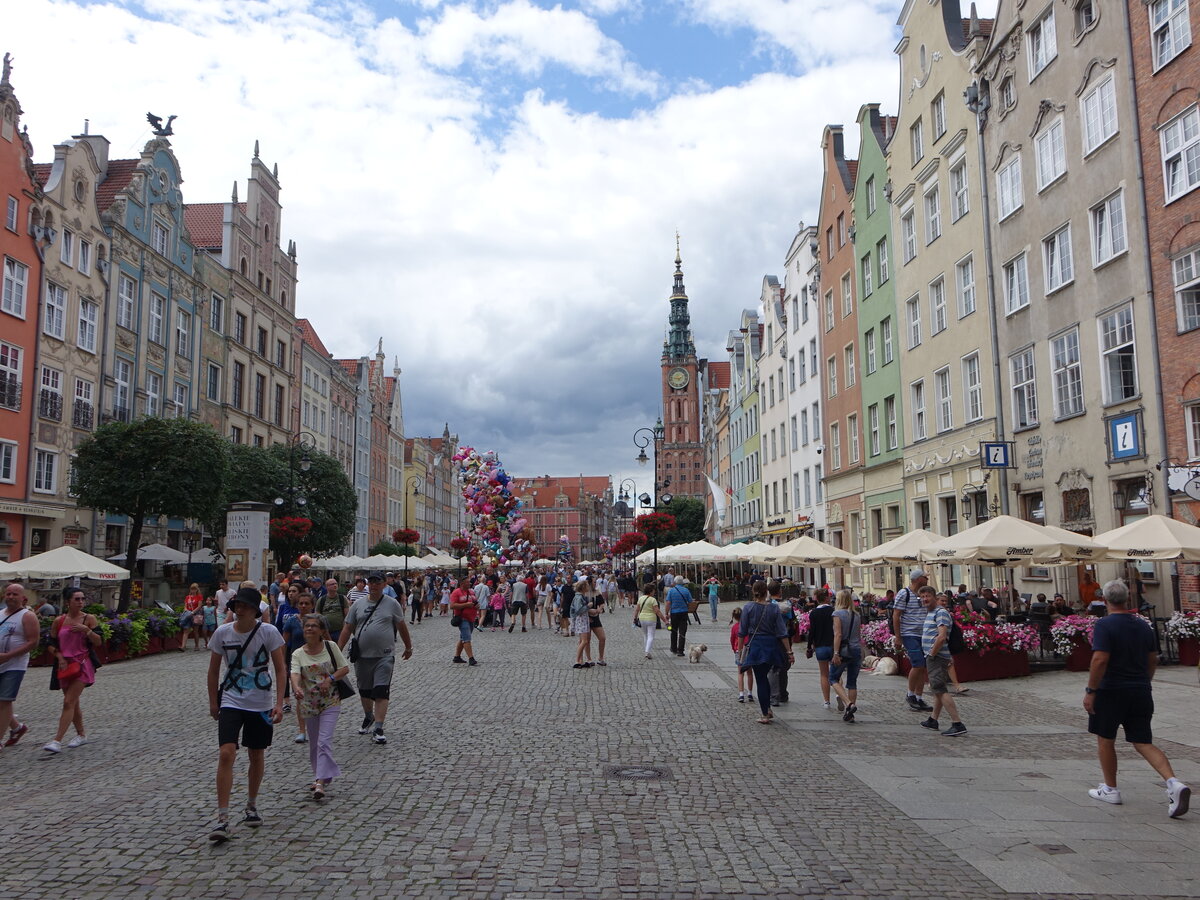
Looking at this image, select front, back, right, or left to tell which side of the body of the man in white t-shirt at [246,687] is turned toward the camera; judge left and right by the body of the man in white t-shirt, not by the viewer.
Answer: front

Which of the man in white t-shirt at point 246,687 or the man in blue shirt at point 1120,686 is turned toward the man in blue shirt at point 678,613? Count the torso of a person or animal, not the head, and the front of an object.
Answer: the man in blue shirt at point 1120,686

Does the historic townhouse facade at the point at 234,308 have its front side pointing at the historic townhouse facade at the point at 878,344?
yes

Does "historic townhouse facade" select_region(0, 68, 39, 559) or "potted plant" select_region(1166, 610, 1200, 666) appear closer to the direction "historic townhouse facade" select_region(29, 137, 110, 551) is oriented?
the potted plant

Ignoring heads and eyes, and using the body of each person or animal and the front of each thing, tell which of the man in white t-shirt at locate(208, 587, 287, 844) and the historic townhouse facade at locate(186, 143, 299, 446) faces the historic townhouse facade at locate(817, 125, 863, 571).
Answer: the historic townhouse facade at locate(186, 143, 299, 446)

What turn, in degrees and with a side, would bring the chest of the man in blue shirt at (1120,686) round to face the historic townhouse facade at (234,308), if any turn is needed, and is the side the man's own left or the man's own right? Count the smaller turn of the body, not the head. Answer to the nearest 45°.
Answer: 0° — they already face it

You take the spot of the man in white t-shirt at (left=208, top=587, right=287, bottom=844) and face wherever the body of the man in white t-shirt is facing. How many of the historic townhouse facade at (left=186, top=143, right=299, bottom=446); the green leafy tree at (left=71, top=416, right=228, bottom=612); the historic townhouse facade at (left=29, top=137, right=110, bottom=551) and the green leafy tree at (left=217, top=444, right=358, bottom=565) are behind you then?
4

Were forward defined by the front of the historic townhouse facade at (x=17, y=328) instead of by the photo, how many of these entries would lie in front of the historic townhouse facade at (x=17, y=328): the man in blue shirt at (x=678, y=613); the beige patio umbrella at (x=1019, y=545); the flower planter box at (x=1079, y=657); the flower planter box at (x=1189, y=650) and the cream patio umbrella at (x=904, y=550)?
5

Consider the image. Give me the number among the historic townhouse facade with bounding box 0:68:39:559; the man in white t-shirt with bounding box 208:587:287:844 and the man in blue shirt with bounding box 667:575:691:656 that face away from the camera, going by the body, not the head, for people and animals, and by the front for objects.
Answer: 1

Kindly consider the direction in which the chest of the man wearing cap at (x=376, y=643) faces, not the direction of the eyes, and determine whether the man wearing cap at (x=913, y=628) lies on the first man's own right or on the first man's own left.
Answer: on the first man's own left

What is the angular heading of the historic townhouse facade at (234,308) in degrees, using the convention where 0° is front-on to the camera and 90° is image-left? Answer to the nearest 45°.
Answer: approximately 315°

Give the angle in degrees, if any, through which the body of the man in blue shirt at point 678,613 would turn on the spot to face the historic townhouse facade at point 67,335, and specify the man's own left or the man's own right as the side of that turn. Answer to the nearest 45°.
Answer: approximately 45° to the man's own left

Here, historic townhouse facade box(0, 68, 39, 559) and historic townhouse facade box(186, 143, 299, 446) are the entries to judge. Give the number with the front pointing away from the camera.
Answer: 0

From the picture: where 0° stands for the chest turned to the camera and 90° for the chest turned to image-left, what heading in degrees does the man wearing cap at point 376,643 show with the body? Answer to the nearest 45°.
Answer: approximately 0°
